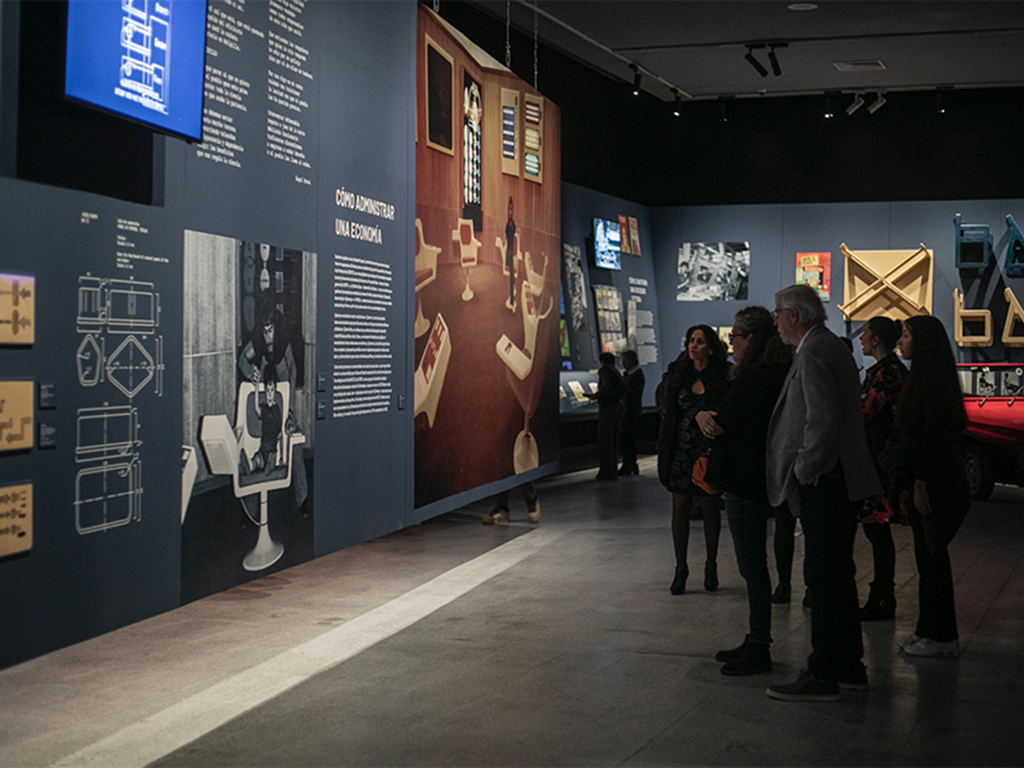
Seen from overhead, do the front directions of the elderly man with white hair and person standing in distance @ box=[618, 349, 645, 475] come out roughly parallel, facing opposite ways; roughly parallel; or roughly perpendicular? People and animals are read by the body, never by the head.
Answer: roughly parallel

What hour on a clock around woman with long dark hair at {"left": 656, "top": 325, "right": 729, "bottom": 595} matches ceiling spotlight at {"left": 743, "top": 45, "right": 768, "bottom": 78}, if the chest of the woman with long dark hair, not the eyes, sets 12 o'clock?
The ceiling spotlight is roughly at 6 o'clock from the woman with long dark hair.

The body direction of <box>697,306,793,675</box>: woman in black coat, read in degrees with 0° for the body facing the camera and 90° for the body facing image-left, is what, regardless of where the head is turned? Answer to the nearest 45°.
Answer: approximately 90°

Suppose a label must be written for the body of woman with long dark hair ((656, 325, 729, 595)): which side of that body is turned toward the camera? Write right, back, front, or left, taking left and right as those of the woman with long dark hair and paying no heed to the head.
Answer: front

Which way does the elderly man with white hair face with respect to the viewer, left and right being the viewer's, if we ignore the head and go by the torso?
facing to the left of the viewer

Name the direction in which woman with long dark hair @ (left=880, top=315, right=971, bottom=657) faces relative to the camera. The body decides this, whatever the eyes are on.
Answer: to the viewer's left

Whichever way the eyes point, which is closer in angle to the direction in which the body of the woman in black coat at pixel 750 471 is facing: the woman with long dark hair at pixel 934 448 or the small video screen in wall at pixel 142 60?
the small video screen in wall

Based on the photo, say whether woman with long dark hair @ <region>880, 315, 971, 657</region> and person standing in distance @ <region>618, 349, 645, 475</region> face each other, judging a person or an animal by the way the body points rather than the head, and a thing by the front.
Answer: no

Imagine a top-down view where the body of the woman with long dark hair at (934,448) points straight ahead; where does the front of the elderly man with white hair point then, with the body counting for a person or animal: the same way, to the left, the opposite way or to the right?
the same way

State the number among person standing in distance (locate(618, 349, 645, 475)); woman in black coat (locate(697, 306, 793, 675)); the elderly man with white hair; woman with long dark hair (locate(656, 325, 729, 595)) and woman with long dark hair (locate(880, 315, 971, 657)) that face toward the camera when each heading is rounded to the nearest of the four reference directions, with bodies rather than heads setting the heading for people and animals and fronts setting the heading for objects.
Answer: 1

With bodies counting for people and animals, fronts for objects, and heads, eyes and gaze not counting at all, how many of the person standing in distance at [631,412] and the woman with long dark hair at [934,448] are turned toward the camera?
0

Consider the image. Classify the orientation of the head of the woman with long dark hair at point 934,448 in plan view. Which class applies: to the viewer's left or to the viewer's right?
to the viewer's left

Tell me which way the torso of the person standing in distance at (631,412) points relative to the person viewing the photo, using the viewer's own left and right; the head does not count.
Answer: facing to the left of the viewer

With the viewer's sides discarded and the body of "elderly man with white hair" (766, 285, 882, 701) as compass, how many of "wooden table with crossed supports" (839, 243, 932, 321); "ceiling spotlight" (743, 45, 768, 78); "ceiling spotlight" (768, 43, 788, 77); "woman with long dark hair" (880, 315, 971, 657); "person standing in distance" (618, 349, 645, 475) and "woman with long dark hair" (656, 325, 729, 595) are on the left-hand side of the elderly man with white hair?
0

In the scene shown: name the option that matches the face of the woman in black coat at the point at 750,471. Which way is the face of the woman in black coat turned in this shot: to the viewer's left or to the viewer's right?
to the viewer's left

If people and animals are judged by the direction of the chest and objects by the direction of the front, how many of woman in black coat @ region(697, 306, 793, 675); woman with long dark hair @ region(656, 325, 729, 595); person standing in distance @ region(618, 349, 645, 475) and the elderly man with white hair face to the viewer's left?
3
